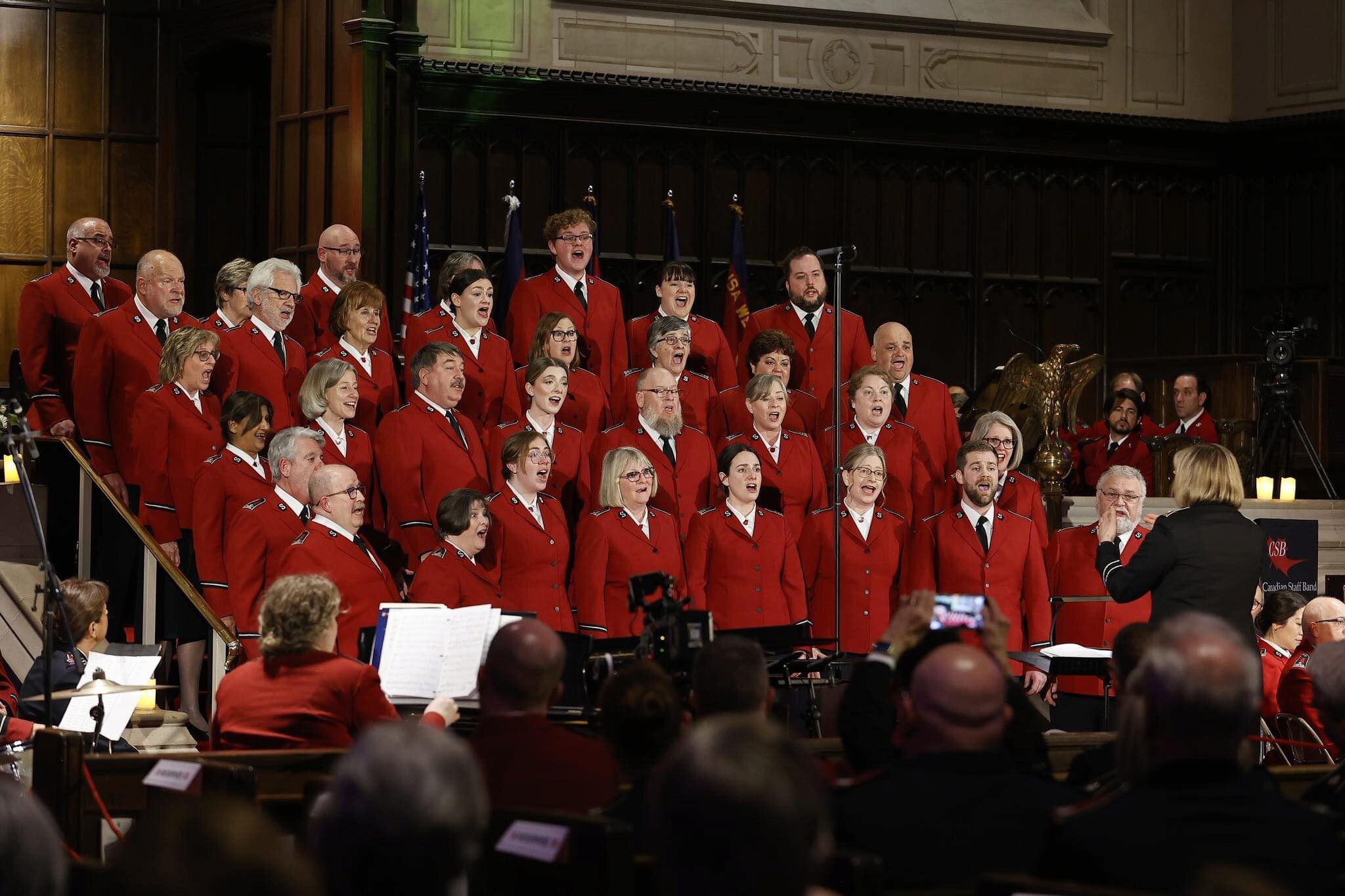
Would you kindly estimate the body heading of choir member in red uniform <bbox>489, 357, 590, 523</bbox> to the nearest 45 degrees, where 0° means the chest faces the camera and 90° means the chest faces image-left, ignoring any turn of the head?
approximately 315°

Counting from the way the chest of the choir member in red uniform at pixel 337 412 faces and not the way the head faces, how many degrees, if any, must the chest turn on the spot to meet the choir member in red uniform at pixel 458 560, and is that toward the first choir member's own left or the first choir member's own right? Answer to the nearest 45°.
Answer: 0° — they already face them

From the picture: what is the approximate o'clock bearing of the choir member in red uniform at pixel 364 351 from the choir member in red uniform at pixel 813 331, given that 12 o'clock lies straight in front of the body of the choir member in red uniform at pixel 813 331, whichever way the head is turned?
the choir member in red uniform at pixel 364 351 is roughly at 2 o'clock from the choir member in red uniform at pixel 813 331.

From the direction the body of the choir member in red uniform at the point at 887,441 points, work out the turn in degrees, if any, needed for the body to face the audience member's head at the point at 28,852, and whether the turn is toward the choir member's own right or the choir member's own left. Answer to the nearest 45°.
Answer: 0° — they already face it

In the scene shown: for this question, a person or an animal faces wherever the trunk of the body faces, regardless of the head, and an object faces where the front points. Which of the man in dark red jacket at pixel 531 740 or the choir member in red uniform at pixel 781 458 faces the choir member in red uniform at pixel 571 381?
the man in dark red jacket

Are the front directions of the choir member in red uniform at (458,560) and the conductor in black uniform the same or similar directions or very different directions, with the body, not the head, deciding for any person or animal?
very different directions

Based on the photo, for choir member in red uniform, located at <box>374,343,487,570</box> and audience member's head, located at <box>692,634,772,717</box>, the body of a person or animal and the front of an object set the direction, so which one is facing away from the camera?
the audience member's head

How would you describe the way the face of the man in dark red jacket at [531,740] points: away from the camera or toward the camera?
away from the camera

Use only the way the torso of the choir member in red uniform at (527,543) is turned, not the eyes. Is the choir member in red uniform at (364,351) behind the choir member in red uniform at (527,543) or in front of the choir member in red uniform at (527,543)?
behind
